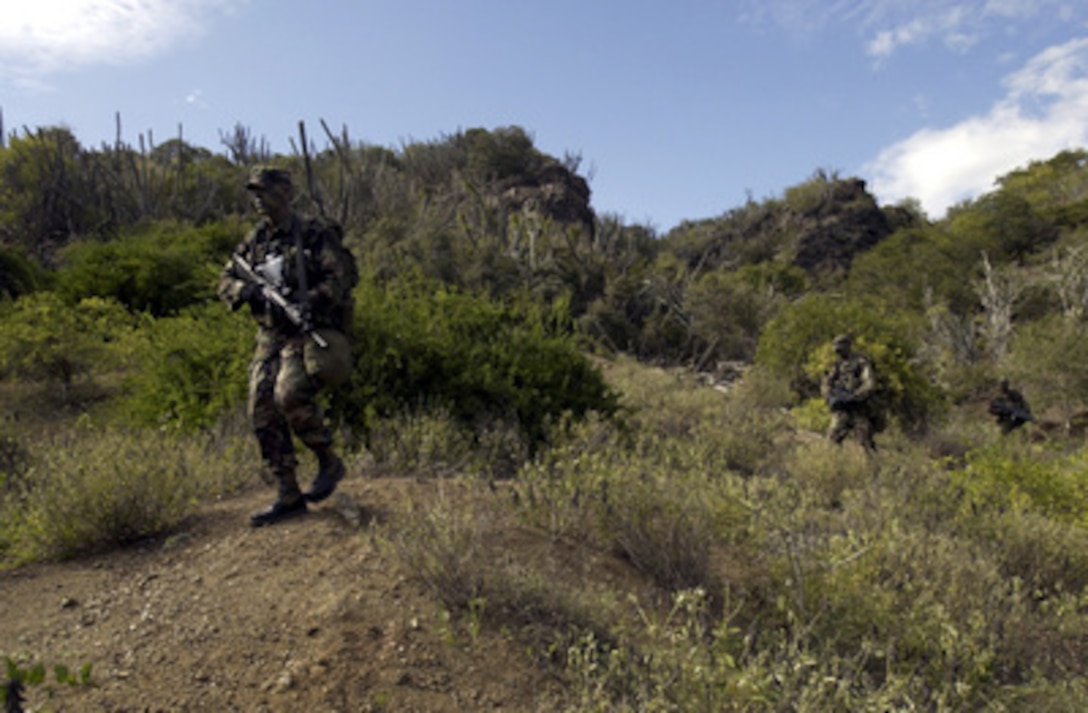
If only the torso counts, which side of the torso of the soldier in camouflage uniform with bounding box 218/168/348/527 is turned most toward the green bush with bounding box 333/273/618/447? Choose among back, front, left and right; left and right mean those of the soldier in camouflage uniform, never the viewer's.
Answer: back

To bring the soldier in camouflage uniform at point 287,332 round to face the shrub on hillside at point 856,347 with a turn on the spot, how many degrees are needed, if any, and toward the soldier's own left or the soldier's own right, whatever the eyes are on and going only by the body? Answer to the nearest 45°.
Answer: approximately 180°

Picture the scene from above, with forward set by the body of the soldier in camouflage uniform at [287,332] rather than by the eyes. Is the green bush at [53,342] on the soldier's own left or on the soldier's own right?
on the soldier's own right

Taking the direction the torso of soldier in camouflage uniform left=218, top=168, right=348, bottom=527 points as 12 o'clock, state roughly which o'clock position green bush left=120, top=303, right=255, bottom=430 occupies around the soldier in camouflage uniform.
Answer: The green bush is roughly at 4 o'clock from the soldier in camouflage uniform.

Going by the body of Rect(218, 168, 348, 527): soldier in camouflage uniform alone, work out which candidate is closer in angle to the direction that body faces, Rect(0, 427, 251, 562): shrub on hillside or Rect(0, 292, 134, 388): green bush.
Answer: the shrub on hillside

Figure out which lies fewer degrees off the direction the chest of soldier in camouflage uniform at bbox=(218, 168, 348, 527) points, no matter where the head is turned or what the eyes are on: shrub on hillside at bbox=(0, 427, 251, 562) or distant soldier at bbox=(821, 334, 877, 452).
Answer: the shrub on hillside

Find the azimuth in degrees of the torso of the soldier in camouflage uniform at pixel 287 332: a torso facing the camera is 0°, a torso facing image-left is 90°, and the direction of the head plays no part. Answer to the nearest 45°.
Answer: approximately 45°

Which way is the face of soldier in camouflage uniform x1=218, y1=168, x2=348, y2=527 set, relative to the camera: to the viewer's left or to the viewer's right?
to the viewer's left

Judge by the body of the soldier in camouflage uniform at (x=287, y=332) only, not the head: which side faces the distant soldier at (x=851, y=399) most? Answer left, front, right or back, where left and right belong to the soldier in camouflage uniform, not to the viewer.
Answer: back

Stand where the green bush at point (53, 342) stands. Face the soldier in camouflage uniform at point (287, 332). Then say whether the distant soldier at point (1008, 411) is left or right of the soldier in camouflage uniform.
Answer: left

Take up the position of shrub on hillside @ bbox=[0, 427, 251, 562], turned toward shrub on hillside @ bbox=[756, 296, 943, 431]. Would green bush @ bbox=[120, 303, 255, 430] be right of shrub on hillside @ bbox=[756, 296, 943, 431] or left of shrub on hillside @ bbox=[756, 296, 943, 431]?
left
